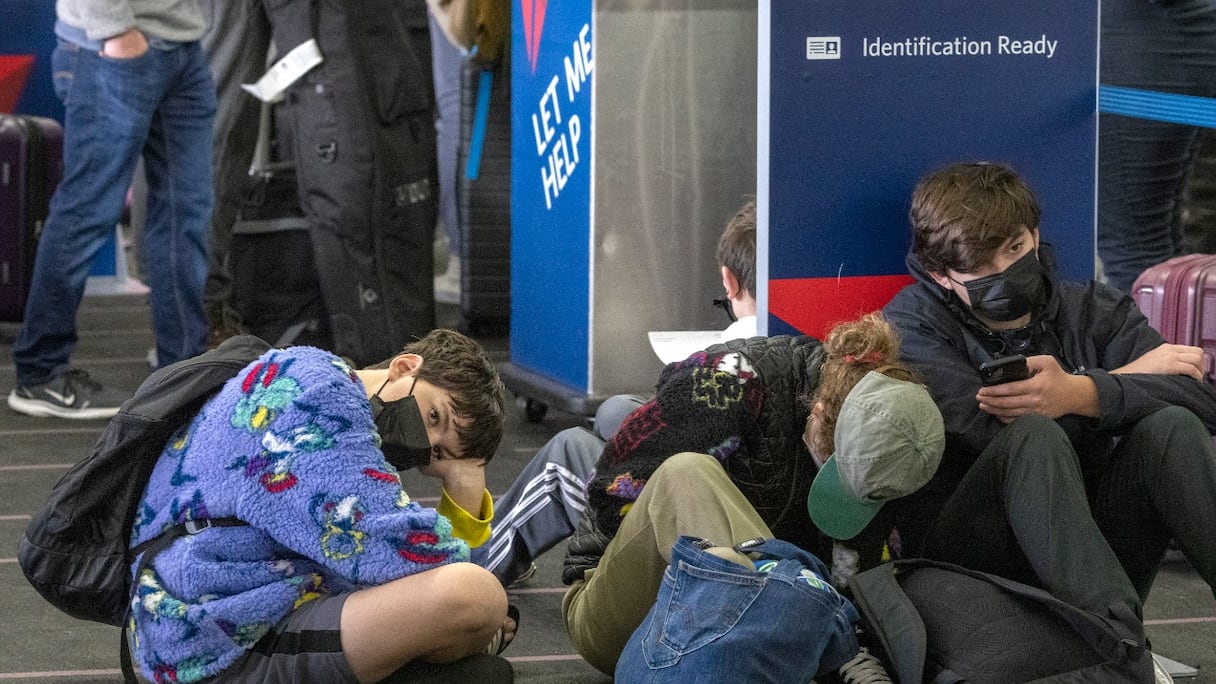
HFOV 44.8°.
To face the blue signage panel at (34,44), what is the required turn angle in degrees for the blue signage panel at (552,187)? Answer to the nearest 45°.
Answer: approximately 90° to its right

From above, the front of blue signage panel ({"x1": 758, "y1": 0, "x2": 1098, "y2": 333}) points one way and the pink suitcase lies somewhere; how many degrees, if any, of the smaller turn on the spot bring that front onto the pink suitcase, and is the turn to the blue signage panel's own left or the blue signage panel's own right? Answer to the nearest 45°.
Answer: approximately 135° to the blue signage panel's own left

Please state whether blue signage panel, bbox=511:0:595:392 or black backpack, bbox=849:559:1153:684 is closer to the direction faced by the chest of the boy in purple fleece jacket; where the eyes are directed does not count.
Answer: the black backpack

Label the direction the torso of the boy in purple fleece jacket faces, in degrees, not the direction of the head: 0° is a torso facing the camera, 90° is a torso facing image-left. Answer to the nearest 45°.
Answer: approximately 270°

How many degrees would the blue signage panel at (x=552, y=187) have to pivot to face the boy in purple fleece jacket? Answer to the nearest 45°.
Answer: approximately 45° to its left

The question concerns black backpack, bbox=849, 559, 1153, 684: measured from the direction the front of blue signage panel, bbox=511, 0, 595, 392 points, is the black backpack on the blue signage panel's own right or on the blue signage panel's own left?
on the blue signage panel's own left

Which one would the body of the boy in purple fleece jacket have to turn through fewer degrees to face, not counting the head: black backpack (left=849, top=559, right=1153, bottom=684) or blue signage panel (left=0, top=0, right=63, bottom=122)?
the black backpack

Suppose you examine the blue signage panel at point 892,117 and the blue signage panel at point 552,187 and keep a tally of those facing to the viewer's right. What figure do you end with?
0

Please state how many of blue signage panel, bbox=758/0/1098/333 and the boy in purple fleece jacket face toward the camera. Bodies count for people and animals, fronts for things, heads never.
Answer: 1

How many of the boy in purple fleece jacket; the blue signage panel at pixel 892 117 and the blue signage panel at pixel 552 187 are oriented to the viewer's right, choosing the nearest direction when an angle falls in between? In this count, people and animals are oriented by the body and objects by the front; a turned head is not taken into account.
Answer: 1

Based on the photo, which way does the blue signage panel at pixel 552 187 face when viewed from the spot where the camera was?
facing the viewer and to the left of the viewer

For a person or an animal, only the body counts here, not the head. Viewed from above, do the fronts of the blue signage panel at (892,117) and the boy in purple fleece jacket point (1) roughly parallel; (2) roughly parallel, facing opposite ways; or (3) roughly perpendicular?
roughly perpendicular

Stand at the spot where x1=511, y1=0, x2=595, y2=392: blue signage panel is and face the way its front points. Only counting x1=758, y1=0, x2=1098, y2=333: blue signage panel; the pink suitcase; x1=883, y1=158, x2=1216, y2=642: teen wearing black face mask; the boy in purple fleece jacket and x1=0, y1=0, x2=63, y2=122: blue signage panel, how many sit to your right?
1

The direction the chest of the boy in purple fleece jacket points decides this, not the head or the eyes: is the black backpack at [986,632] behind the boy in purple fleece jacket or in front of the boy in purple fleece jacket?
in front

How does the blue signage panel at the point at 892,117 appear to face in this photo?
toward the camera
